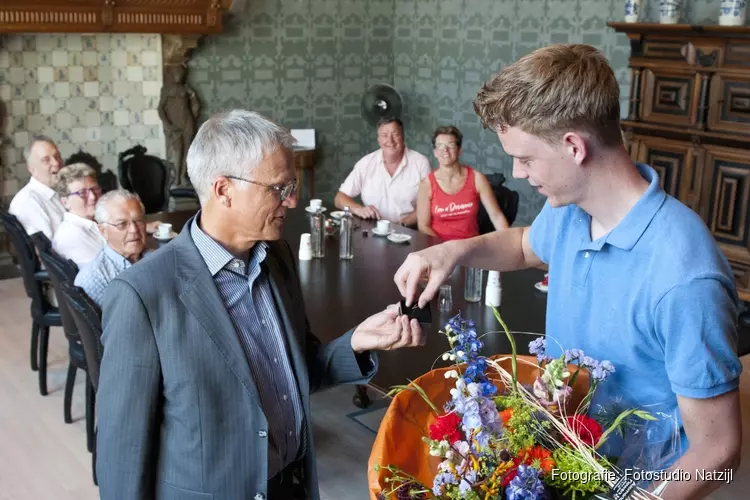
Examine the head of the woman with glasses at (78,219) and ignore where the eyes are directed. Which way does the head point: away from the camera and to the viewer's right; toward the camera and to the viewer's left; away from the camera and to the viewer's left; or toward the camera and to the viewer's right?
toward the camera and to the viewer's right

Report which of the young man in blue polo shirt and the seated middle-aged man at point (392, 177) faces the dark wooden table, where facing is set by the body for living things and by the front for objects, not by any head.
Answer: the seated middle-aged man

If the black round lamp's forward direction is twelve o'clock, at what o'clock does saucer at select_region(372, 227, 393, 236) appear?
The saucer is roughly at 12 o'clock from the black round lamp.

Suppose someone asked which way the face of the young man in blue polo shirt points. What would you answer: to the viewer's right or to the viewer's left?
to the viewer's left

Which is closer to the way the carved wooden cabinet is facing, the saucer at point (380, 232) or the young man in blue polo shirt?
the saucer

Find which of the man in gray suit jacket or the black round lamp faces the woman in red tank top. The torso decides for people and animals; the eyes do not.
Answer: the black round lamp

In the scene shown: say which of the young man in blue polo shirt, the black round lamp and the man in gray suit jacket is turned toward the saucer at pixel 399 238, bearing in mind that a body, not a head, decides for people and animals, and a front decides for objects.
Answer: the black round lamp

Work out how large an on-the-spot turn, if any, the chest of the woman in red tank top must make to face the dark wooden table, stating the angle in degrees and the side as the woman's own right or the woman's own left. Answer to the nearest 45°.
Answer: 0° — they already face it

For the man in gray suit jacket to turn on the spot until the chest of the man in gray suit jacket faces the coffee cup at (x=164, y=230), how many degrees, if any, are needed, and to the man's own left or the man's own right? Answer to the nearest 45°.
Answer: approximately 135° to the man's own left
